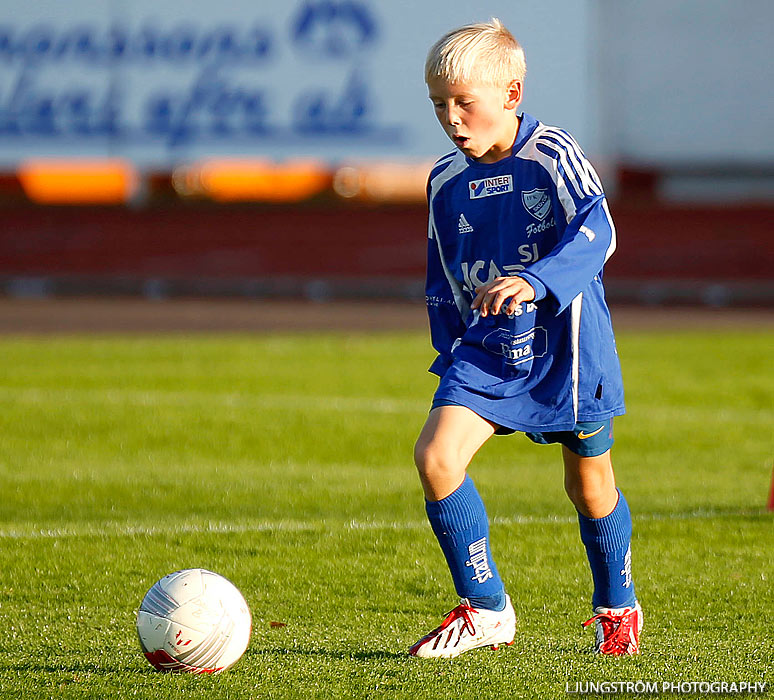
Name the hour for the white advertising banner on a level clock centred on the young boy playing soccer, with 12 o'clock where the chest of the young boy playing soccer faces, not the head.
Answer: The white advertising banner is roughly at 4 o'clock from the young boy playing soccer.

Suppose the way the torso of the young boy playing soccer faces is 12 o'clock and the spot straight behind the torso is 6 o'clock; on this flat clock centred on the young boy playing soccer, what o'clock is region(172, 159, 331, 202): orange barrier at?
The orange barrier is roughly at 4 o'clock from the young boy playing soccer.

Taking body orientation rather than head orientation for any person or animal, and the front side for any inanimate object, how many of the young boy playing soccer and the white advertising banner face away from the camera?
0

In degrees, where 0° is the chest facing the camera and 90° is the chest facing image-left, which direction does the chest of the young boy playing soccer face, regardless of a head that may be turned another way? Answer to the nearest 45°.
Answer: approximately 45°

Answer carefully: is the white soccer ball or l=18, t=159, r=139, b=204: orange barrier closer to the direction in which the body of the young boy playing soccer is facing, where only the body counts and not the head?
the white soccer ball

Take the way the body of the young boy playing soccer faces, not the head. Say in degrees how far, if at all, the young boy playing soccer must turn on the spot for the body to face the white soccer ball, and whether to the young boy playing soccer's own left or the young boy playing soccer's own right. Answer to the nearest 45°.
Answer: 0° — they already face it

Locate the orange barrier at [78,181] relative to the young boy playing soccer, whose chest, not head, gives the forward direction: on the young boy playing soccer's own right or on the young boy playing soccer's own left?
on the young boy playing soccer's own right

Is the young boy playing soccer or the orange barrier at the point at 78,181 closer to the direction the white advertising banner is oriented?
the young boy playing soccer

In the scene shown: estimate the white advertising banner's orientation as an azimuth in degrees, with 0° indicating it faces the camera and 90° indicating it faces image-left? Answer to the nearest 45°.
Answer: approximately 0°

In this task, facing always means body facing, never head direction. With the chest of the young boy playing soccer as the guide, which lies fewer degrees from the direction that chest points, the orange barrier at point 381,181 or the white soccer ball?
the white soccer ball

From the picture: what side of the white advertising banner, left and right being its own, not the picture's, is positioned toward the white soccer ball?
front
